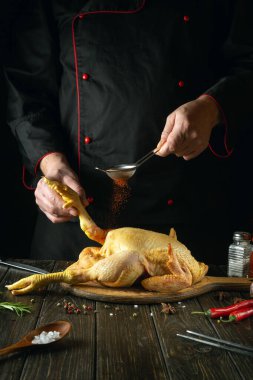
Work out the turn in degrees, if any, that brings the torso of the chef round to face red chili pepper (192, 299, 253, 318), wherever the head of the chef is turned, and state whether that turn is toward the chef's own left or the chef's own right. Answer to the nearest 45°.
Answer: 0° — they already face it

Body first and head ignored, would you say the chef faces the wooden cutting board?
yes

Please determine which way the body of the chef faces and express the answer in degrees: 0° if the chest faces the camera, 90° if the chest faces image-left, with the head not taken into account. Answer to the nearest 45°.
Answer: approximately 0°

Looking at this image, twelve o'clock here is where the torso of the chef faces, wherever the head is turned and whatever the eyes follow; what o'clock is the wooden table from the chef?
The wooden table is roughly at 12 o'clock from the chef.
